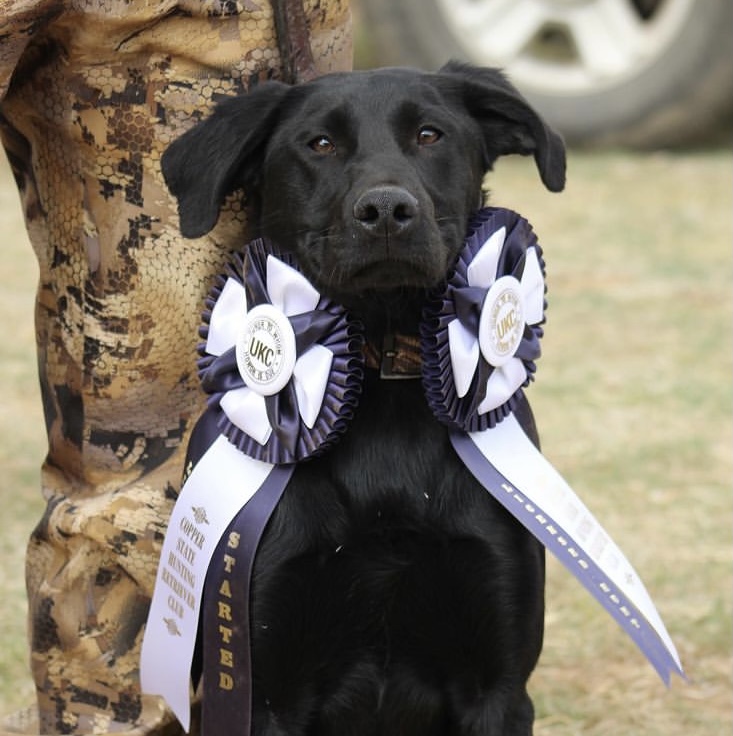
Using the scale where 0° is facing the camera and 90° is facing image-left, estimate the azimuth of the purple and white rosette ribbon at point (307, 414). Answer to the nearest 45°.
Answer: approximately 0°

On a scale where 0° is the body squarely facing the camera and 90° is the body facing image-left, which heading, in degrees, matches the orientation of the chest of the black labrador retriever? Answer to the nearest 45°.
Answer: approximately 0°

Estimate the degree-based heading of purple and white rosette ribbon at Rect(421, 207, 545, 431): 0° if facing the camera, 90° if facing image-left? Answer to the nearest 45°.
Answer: approximately 315°

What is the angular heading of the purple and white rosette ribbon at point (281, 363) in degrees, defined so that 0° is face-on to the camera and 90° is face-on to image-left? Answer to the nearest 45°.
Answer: approximately 45°
